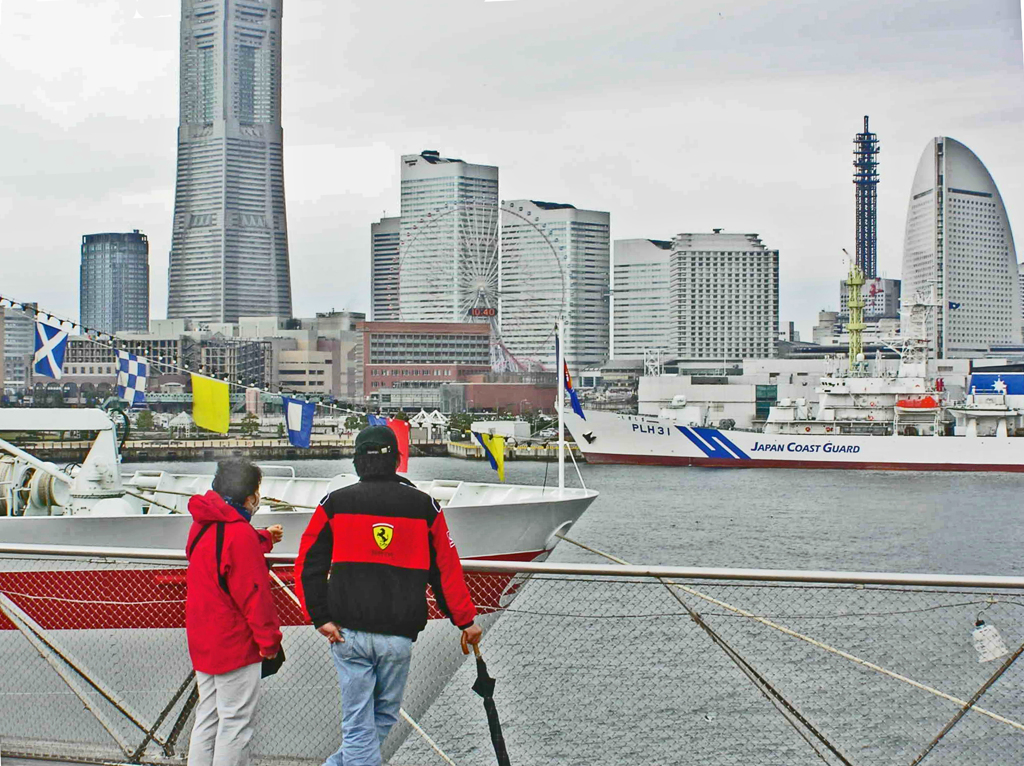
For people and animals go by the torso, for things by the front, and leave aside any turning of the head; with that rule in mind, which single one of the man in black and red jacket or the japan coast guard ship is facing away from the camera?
the man in black and red jacket

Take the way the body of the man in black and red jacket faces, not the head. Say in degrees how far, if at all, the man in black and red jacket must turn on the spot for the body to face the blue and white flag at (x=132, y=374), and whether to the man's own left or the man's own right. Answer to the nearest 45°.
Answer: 0° — they already face it

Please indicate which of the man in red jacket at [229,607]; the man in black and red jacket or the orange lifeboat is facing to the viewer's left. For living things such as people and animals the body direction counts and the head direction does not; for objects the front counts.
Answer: the orange lifeboat

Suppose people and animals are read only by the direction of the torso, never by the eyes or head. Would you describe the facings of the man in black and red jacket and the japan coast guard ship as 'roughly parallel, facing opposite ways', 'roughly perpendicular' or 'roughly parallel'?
roughly perpendicular

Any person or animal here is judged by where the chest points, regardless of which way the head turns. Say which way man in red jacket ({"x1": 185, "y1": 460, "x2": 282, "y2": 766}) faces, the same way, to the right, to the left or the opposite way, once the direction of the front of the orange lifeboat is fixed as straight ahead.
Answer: to the right

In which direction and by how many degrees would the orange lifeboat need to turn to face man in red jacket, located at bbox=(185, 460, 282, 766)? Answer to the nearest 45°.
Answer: approximately 90° to its left

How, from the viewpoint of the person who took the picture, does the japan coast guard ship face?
facing to the left of the viewer

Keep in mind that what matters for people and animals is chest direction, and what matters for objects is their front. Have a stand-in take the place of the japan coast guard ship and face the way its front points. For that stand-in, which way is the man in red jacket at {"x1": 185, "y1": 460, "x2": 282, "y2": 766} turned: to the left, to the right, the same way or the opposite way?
to the right

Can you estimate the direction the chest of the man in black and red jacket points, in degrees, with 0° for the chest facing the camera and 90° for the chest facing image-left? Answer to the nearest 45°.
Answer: approximately 180°

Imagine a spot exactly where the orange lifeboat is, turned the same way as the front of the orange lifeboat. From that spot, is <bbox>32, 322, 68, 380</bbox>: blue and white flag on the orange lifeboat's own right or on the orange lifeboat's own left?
on the orange lifeboat's own left

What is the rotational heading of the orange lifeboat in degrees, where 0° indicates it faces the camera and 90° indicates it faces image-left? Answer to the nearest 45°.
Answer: approximately 90°

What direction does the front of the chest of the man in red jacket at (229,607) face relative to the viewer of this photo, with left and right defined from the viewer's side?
facing away from the viewer and to the right of the viewer

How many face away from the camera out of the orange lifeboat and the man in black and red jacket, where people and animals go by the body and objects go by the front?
1

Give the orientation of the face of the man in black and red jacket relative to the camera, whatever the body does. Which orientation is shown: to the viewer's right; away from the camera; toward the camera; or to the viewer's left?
away from the camera

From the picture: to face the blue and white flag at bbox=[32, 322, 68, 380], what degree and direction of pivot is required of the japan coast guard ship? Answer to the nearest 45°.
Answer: approximately 90° to its left
